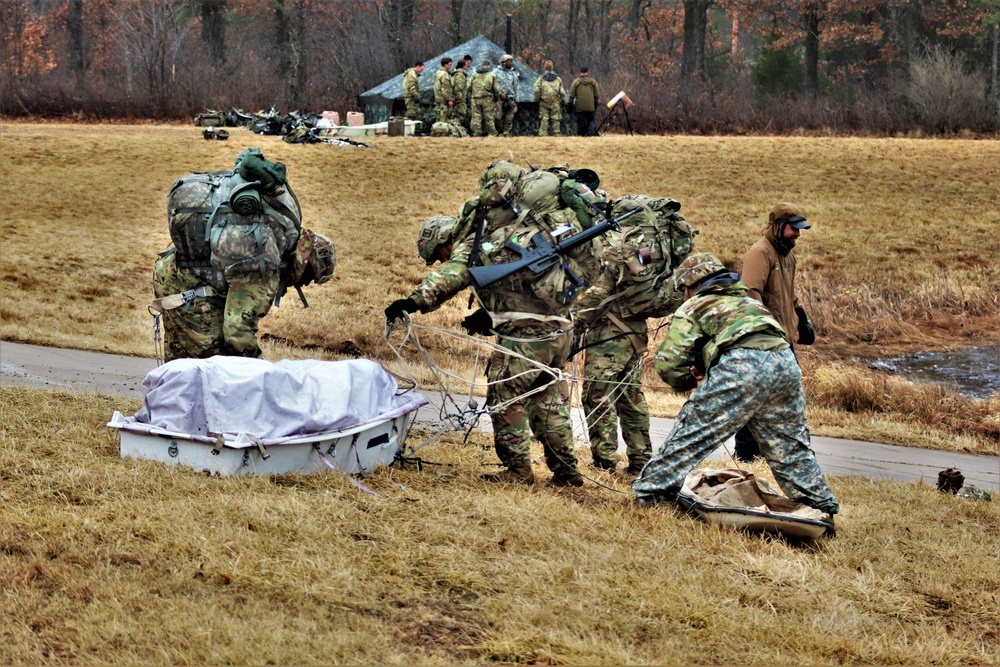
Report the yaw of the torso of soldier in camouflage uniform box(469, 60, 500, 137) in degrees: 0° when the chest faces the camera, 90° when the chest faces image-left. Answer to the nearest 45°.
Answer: approximately 180°

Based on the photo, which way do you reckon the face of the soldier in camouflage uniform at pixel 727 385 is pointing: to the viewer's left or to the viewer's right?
to the viewer's left

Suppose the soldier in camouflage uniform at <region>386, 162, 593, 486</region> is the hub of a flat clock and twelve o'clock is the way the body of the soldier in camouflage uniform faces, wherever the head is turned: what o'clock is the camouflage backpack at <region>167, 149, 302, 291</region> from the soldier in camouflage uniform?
The camouflage backpack is roughly at 2 o'clock from the soldier in camouflage uniform.

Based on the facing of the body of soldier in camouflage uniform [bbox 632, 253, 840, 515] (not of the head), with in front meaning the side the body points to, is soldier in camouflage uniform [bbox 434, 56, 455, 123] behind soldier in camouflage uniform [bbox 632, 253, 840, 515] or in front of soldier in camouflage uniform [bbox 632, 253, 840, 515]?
in front

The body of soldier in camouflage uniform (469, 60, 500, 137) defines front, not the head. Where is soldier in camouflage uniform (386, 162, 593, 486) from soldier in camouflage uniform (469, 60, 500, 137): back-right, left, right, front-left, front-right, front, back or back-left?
back

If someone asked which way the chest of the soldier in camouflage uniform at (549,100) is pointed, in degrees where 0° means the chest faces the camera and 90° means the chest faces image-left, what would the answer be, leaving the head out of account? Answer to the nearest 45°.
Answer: approximately 180°

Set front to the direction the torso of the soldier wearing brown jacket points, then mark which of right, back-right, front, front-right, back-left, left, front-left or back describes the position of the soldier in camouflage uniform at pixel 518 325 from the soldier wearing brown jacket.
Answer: right
